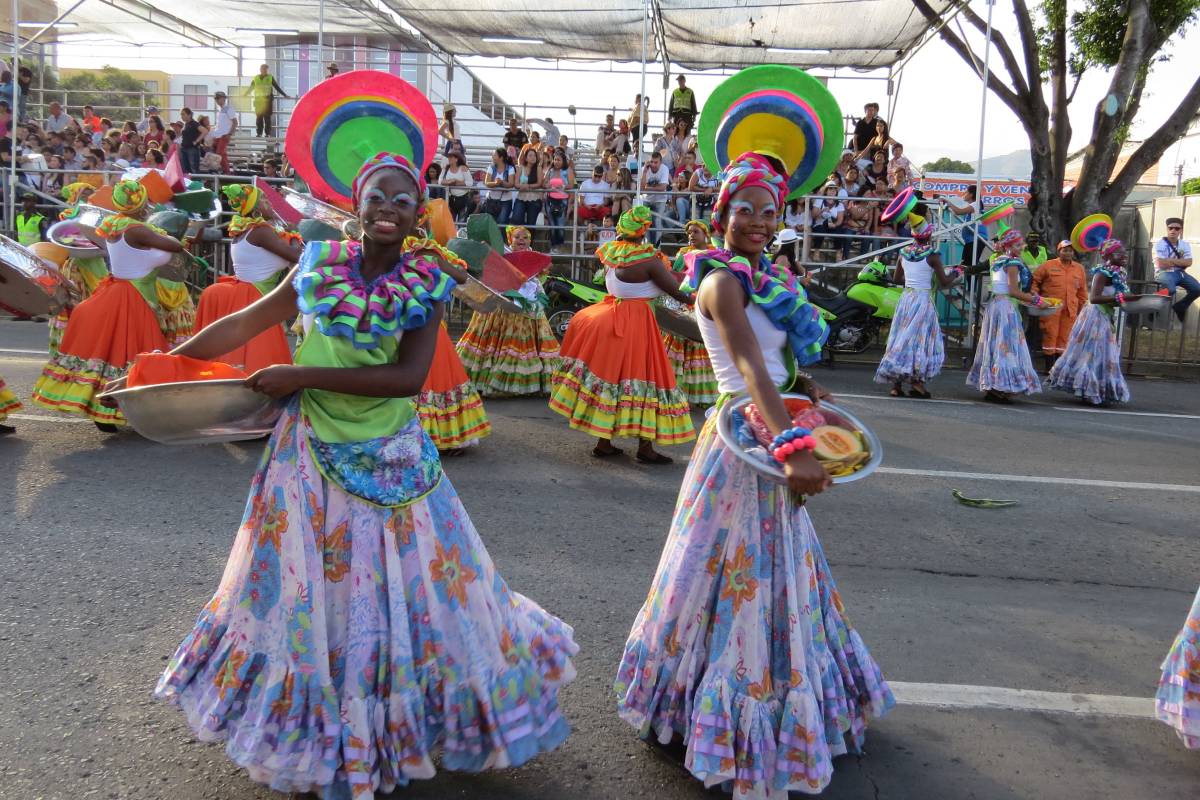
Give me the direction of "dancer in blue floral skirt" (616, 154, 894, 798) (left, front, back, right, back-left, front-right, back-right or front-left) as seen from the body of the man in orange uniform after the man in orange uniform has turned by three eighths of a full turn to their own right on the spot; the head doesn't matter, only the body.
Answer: back-left

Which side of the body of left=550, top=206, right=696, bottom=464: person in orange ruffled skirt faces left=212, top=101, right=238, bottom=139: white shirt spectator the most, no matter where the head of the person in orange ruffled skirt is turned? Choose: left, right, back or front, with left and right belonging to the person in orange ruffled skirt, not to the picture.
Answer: left

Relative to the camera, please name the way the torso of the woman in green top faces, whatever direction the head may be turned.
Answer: toward the camera

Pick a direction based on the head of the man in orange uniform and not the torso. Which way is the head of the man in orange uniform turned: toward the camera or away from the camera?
toward the camera

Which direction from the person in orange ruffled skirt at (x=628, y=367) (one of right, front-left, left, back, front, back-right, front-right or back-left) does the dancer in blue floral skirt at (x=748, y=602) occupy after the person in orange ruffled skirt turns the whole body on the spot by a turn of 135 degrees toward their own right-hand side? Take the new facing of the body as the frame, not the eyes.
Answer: front

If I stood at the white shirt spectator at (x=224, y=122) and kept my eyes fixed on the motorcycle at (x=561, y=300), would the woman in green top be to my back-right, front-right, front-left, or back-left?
front-right

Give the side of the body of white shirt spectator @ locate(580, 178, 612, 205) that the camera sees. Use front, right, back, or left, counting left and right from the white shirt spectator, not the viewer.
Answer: front

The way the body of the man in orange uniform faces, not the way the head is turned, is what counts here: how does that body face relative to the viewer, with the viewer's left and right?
facing the viewer

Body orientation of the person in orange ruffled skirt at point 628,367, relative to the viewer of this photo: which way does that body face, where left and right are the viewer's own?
facing away from the viewer and to the right of the viewer

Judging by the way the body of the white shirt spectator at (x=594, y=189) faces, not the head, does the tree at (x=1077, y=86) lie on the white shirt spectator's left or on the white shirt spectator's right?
on the white shirt spectator's left

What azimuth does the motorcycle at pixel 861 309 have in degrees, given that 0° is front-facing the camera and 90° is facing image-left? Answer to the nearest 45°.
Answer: approximately 270°

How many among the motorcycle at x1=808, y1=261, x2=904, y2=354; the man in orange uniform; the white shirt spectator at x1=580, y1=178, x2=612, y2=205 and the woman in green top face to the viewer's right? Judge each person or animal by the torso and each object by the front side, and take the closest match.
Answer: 1

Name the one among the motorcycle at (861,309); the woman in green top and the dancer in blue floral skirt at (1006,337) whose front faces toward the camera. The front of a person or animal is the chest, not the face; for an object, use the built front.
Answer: the woman in green top

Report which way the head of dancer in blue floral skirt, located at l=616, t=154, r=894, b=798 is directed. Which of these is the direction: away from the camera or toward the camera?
toward the camera

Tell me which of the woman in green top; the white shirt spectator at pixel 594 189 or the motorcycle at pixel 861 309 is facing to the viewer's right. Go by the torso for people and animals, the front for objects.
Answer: the motorcycle

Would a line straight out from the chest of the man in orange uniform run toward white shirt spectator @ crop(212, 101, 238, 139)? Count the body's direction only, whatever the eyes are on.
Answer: no

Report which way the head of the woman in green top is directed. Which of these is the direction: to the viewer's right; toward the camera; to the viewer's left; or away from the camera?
toward the camera

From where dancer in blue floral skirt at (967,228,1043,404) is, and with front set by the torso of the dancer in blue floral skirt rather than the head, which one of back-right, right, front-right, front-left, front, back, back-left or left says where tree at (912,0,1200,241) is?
left
